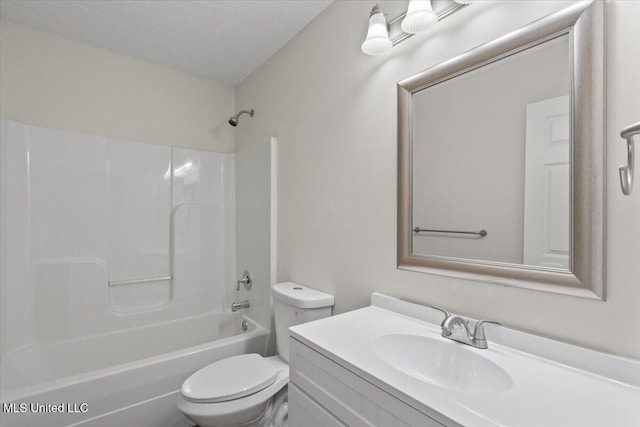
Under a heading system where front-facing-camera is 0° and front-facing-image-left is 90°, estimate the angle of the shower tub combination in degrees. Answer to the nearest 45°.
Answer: approximately 315°

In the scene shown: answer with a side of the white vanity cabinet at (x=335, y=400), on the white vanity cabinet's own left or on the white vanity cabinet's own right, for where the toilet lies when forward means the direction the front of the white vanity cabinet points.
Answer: on the white vanity cabinet's own right

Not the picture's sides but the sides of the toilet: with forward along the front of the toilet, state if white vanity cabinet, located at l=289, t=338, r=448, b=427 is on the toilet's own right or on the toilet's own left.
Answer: on the toilet's own left

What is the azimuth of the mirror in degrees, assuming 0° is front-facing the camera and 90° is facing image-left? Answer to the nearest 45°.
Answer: approximately 45°
